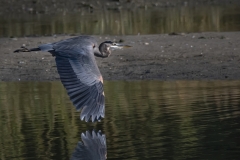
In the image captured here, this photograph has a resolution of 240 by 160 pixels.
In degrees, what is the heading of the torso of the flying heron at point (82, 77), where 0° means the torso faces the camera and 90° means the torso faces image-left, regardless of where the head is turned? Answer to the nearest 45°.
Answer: approximately 270°
